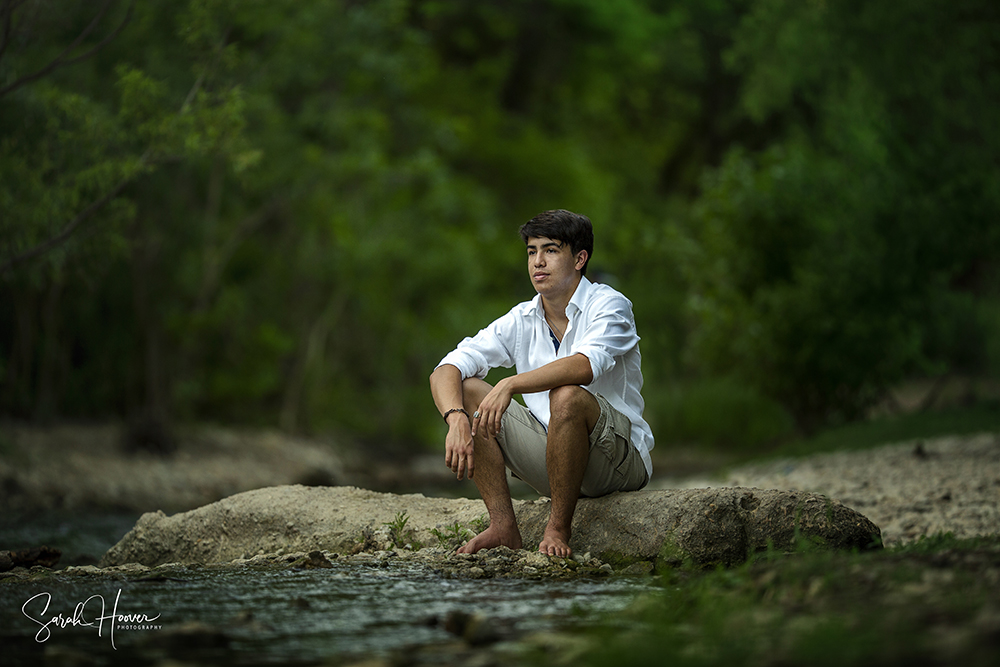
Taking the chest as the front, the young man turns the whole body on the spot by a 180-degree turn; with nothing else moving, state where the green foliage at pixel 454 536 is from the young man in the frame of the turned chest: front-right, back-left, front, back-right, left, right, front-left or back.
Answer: left

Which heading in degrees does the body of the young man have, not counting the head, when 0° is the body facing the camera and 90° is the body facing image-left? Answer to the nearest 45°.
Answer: approximately 45°

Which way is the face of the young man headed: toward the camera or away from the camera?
toward the camera

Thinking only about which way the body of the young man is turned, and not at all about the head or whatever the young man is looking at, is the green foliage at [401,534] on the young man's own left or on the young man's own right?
on the young man's own right
